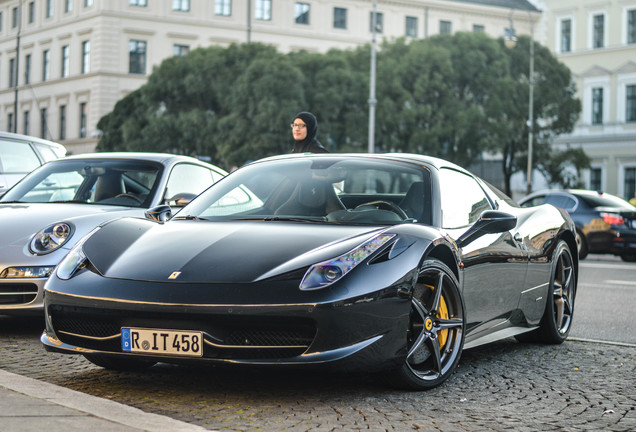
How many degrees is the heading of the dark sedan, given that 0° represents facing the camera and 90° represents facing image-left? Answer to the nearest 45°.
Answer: approximately 135°

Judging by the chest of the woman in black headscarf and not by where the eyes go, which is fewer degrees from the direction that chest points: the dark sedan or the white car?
the white car

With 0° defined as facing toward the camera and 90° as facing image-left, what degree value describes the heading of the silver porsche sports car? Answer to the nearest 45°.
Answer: approximately 45°

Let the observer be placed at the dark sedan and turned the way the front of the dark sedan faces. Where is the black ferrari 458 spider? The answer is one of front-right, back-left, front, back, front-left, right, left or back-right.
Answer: back-left

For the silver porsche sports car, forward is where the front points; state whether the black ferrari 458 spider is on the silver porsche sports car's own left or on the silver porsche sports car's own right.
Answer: on the silver porsche sports car's own left

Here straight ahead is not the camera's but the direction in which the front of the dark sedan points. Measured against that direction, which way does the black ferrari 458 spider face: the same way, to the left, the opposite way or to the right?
to the left
